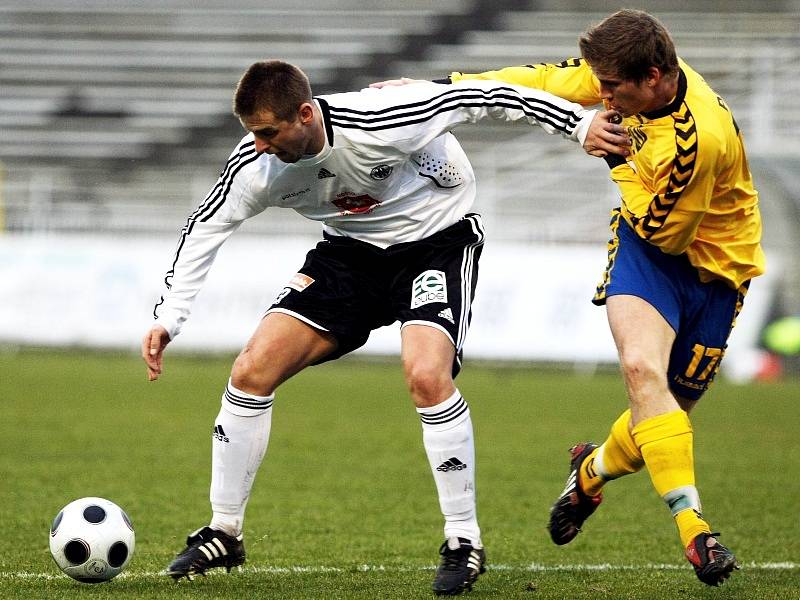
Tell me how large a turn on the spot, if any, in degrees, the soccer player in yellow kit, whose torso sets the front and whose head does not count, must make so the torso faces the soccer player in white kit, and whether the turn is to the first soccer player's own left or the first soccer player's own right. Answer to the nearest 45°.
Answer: approximately 45° to the first soccer player's own right

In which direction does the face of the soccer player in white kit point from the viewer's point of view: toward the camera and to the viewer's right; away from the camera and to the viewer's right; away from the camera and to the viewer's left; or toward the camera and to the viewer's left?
toward the camera and to the viewer's left

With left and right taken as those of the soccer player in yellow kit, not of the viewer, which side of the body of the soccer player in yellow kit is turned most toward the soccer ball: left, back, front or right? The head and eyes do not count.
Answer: front

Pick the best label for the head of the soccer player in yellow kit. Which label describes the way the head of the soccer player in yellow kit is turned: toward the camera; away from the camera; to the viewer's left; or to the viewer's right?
to the viewer's left

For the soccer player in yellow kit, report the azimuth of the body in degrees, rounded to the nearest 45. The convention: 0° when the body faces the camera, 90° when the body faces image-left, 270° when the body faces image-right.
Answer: approximately 45°
